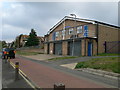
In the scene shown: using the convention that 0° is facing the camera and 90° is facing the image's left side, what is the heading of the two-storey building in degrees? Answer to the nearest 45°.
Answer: approximately 45°
